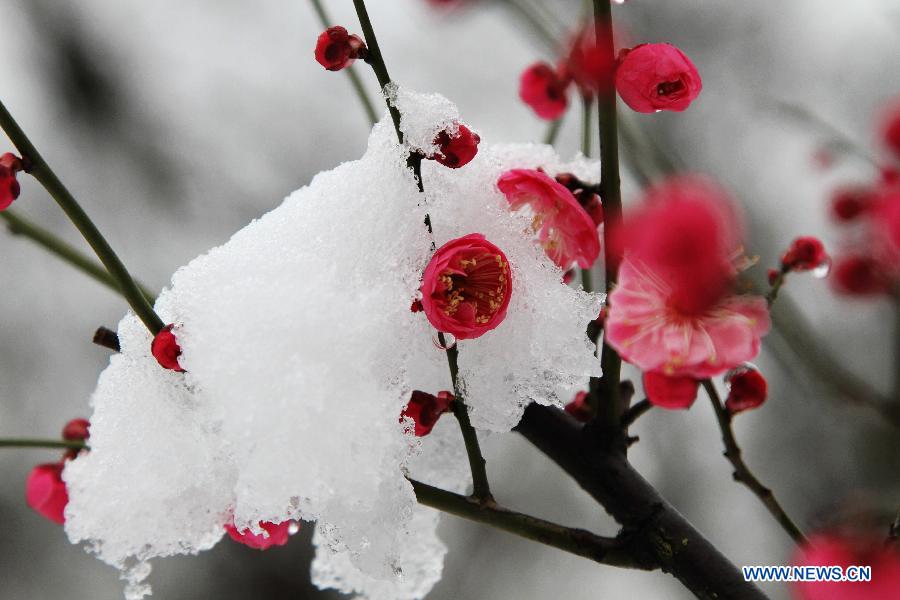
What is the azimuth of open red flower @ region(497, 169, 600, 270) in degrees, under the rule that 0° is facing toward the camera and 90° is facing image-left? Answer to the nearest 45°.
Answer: approximately 45°

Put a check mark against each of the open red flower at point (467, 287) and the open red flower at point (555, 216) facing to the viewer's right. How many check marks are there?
0

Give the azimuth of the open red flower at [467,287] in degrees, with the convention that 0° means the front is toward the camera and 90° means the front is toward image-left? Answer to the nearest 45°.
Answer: approximately 0°
